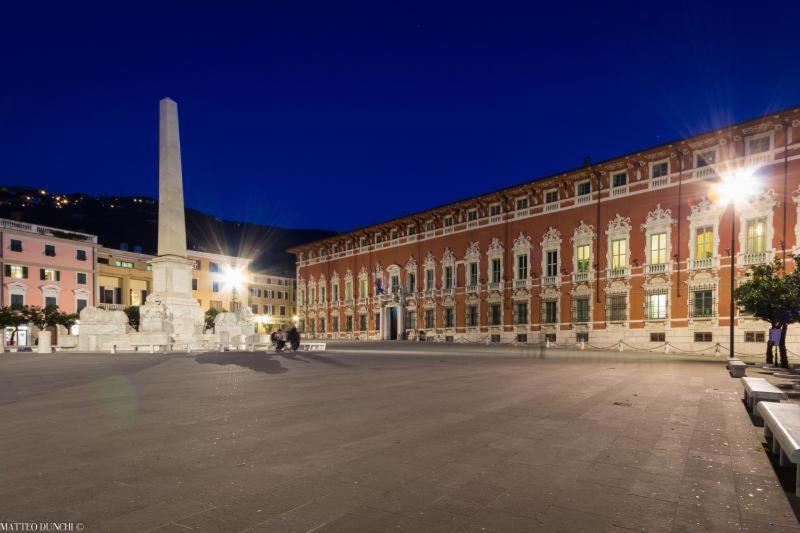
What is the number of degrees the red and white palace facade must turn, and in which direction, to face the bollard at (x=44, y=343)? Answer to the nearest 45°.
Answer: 0° — it already faces it

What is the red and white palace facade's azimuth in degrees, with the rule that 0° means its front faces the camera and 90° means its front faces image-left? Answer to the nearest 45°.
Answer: approximately 45°

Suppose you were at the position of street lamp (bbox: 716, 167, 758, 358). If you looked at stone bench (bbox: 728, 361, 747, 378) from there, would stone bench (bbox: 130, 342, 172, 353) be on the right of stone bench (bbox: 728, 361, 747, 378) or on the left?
right

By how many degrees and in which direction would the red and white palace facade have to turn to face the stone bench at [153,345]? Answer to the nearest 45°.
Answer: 0° — it already faces it

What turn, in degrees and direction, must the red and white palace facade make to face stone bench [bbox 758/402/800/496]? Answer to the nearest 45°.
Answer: approximately 45° to its left

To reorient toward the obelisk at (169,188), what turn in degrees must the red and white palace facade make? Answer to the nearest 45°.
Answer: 0° — it already faces it
